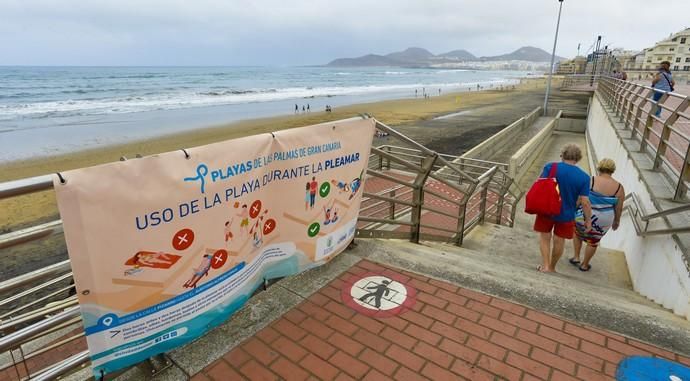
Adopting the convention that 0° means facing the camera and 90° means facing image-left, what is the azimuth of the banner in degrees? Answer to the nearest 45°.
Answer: approximately 315°

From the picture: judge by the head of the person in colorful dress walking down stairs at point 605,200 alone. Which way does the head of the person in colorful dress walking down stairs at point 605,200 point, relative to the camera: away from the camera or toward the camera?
away from the camera

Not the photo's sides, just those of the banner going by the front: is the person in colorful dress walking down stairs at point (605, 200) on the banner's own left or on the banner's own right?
on the banner's own left

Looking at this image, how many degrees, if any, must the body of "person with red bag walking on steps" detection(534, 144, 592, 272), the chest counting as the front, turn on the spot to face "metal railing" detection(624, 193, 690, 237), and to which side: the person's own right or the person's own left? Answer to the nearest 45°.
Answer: approximately 45° to the person's own right

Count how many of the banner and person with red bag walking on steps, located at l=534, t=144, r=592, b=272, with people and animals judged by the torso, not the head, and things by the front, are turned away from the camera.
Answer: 1

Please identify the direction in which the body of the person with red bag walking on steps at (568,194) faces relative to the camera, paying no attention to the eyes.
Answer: away from the camera

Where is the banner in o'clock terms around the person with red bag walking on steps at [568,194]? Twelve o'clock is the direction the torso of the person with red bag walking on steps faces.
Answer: The banner is roughly at 7 o'clock from the person with red bag walking on steps.

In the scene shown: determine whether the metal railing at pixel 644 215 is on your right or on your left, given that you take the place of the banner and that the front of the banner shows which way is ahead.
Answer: on your left

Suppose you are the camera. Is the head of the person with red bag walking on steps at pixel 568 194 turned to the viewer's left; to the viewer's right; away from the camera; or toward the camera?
away from the camera

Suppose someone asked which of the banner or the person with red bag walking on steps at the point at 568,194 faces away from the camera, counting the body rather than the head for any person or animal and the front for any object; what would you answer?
the person with red bag walking on steps

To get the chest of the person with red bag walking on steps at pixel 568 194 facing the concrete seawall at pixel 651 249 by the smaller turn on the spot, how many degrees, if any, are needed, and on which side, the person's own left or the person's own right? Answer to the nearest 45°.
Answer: approximately 45° to the person's own right

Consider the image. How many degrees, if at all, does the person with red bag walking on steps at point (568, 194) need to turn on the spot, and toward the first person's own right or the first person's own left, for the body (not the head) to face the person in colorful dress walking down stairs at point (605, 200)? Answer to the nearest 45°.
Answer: approximately 45° to the first person's own right
